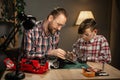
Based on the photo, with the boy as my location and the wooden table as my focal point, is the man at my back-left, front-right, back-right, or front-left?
front-right

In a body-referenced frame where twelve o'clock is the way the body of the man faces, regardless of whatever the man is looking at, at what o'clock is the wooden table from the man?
The wooden table is roughly at 1 o'clock from the man.

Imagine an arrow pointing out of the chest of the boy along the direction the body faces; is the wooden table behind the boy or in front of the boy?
in front

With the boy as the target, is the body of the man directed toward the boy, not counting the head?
no

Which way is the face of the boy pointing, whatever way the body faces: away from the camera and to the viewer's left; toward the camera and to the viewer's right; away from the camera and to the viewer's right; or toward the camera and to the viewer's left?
toward the camera and to the viewer's left

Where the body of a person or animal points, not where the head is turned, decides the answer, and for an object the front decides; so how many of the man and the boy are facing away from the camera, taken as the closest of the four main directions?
0

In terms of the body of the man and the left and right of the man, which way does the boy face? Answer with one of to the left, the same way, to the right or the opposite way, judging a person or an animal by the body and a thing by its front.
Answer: to the right

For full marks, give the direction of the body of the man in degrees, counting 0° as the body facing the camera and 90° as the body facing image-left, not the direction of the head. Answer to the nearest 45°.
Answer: approximately 315°

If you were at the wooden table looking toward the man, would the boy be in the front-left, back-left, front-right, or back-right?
front-right

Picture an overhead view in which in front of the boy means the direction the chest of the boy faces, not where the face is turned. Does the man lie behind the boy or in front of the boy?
in front

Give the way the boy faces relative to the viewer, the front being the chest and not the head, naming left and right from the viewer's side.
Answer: facing the viewer and to the left of the viewer

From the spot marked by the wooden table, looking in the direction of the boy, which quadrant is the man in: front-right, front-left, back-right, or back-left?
front-left

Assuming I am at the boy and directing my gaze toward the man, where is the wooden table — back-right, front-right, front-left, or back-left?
front-left
